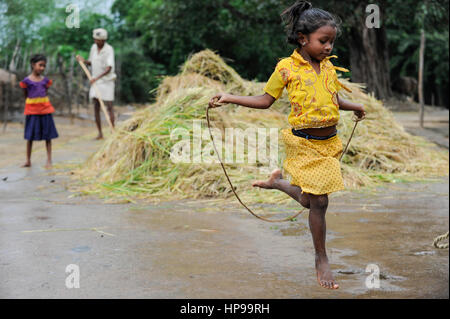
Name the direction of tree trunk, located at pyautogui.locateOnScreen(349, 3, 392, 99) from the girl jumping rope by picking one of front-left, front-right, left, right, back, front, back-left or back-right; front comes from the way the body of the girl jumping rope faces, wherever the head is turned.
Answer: back-left

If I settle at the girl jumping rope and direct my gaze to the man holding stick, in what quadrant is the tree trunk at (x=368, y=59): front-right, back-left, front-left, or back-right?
front-right

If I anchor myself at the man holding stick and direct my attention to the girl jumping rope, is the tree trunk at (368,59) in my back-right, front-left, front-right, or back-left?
back-left

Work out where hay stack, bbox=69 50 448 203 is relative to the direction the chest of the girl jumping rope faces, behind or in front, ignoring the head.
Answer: behind

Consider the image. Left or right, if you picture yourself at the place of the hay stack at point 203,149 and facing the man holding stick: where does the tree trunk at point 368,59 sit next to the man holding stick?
right

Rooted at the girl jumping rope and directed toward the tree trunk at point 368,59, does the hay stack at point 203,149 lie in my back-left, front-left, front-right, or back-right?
front-left

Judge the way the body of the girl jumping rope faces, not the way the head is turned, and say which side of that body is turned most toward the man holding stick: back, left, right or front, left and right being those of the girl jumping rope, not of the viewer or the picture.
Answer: back

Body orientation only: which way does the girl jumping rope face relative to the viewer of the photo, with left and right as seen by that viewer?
facing the viewer and to the right of the viewer

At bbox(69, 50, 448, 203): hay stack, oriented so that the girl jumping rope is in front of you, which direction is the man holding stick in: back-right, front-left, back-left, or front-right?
back-right
